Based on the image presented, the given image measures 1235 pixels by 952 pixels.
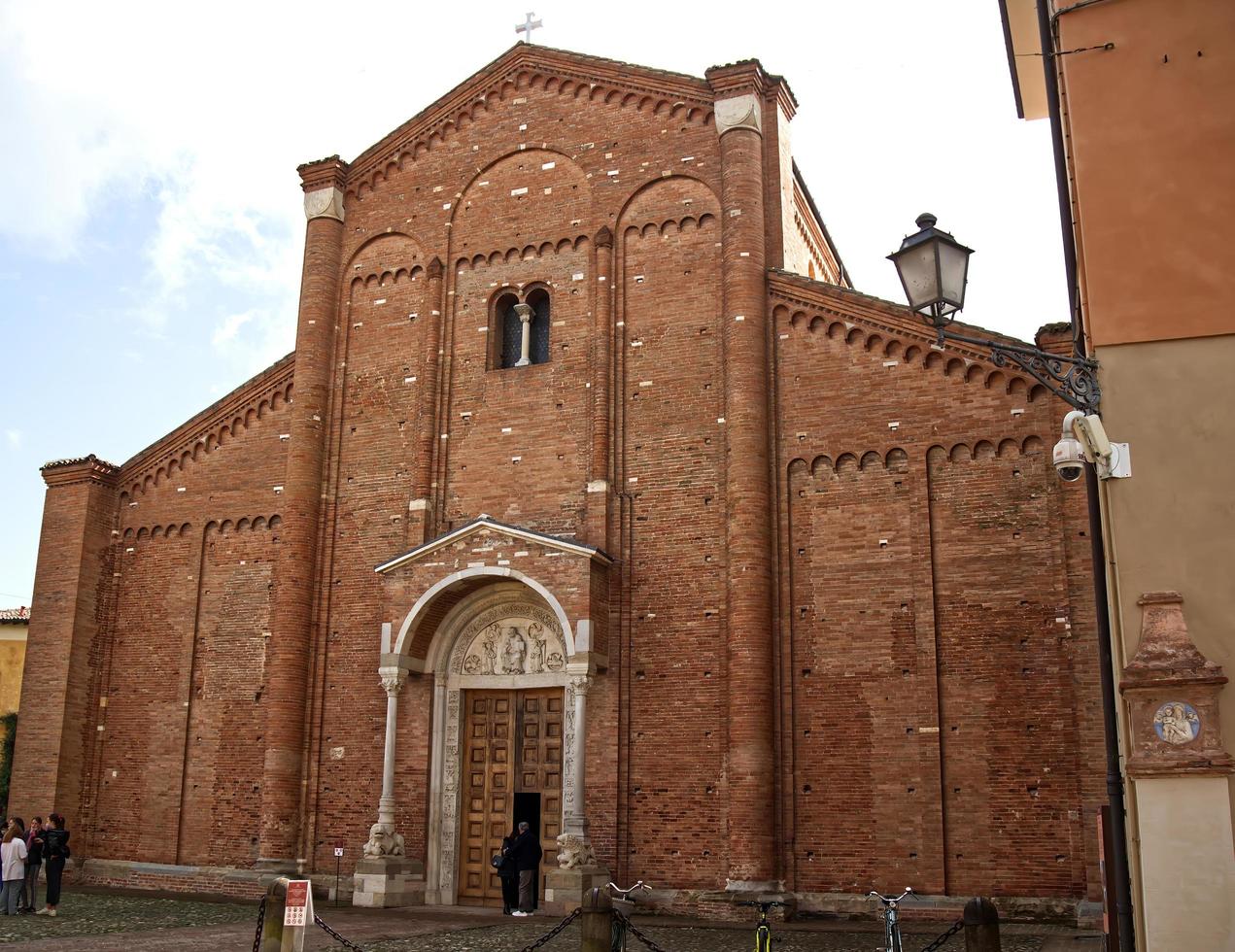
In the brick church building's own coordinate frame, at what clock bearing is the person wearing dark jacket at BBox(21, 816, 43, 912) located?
The person wearing dark jacket is roughly at 3 o'clock from the brick church building.

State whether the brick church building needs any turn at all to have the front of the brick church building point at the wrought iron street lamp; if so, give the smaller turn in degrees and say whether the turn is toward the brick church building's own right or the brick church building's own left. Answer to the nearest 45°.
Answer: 0° — it already faces it

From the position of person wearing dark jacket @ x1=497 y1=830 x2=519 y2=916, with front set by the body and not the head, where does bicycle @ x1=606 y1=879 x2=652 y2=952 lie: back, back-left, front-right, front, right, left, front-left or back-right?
back-right

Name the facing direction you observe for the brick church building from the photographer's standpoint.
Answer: facing the viewer

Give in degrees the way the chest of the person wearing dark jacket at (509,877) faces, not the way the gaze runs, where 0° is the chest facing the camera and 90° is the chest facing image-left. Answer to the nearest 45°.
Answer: approximately 180°

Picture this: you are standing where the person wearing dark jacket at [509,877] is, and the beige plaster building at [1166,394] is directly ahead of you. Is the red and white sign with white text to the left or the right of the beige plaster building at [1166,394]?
right

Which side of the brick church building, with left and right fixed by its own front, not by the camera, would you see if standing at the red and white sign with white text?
front

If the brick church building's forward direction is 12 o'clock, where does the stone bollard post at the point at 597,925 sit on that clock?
The stone bollard post is roughly at 12 o'clock from the brick church building.
